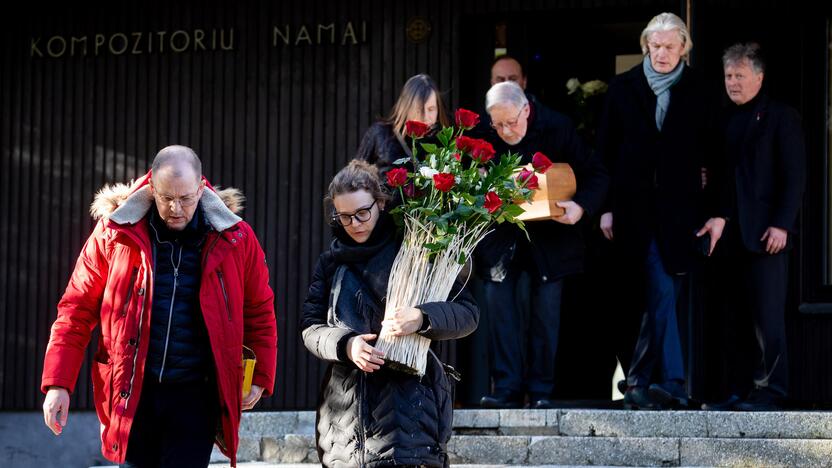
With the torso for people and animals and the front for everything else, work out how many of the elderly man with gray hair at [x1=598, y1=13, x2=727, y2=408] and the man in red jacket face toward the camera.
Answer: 2

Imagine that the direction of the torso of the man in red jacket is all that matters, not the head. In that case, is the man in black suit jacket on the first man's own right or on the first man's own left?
on the first man's own left

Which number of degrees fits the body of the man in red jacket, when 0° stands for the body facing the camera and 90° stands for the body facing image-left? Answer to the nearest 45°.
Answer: approximately 0°

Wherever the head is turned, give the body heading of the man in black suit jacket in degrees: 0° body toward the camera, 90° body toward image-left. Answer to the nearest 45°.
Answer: approximately 45°
